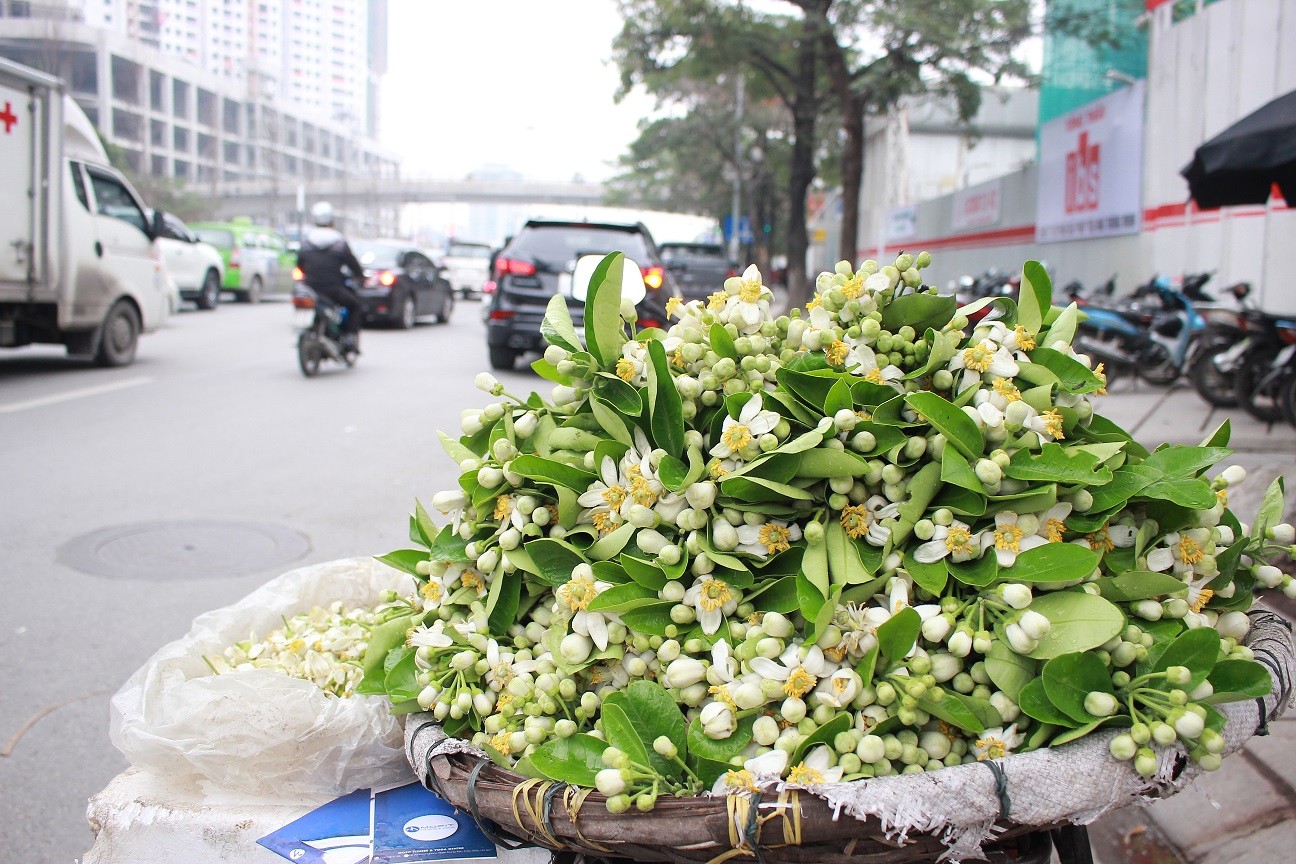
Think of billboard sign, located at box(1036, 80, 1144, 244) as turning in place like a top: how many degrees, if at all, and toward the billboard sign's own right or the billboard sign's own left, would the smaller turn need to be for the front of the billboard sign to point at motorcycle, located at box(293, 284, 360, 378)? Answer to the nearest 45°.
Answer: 0° — it already faces it

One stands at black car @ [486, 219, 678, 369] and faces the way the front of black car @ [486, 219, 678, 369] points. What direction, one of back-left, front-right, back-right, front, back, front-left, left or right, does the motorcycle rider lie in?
left

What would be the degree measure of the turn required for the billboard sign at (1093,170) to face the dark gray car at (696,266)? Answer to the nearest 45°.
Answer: approximately 90° to its right

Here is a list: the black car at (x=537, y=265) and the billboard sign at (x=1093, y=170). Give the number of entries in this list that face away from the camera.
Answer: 1

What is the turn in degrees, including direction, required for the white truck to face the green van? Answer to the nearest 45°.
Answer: approximately 45° to its left

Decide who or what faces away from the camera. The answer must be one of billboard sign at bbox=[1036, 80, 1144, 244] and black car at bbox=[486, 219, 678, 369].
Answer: the black car

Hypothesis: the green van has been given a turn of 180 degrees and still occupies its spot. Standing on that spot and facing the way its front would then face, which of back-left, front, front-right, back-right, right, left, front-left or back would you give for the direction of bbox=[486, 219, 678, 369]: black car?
front-left

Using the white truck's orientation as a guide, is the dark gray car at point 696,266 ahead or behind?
ahead

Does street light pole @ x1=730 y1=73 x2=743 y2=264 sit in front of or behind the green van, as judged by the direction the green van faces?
in front

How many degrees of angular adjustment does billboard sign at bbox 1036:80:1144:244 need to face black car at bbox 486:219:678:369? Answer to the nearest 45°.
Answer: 0° — it already faces it

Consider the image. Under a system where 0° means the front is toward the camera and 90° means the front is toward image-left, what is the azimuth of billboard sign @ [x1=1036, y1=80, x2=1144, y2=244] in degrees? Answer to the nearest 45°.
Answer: approximately 45°

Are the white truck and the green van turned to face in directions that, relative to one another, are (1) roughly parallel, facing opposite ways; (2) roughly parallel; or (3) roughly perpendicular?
roughly parallel

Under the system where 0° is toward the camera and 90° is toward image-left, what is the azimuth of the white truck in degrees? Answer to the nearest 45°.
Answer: approximately 225°

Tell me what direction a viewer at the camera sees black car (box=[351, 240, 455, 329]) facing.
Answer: facing away from the viewer and to the right of the viewer

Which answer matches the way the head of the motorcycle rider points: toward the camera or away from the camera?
away from the camera

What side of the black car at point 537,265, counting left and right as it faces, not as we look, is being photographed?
back

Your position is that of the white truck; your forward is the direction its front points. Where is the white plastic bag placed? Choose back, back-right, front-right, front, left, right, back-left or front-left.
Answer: back-right
